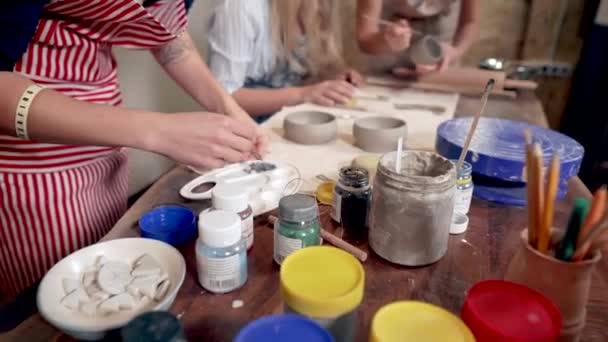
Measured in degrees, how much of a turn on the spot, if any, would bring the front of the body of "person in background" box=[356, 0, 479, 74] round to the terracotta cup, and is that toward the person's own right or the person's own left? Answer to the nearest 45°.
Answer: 0° — they already face it

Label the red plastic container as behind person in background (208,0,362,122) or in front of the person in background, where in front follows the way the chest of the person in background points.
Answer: in front

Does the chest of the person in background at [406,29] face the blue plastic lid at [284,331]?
yes

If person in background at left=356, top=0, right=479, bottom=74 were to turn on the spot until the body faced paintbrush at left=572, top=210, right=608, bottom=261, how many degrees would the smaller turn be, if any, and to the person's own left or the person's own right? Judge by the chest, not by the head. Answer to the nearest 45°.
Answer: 0° — they already face it

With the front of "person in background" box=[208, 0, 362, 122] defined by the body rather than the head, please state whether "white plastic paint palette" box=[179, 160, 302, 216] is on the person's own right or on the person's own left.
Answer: on the person's own right

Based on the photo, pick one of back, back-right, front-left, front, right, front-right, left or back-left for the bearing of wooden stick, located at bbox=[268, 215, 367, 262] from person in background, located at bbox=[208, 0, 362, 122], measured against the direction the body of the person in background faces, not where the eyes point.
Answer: front-right

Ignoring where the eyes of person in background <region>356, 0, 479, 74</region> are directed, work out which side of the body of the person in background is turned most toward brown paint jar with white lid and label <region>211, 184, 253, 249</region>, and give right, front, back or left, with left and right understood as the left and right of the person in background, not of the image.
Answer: front

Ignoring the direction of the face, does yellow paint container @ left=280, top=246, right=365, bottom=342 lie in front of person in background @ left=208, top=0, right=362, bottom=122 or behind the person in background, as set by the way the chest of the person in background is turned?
in front

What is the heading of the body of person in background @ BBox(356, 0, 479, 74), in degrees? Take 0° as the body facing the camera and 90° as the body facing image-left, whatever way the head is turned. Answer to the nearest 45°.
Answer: approximately 0°

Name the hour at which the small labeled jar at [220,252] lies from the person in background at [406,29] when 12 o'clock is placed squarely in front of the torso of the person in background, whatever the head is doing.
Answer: The small labeled jar is roughly at 12 o'clock from the person in background.

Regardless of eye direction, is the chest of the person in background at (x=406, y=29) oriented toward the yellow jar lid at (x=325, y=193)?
yes

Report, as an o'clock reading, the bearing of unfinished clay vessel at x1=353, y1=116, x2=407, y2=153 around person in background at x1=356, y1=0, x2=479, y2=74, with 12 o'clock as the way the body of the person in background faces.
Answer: The unfinished clay vessel is roughly at 12 o'clock from the person in background.

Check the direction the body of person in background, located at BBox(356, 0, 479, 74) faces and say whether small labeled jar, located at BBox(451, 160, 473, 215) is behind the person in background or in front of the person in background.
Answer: in front

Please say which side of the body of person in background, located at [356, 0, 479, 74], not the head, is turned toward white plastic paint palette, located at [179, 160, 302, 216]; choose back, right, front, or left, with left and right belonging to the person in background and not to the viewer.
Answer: front

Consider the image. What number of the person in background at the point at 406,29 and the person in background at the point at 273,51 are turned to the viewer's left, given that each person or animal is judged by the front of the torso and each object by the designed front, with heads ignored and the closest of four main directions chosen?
0
